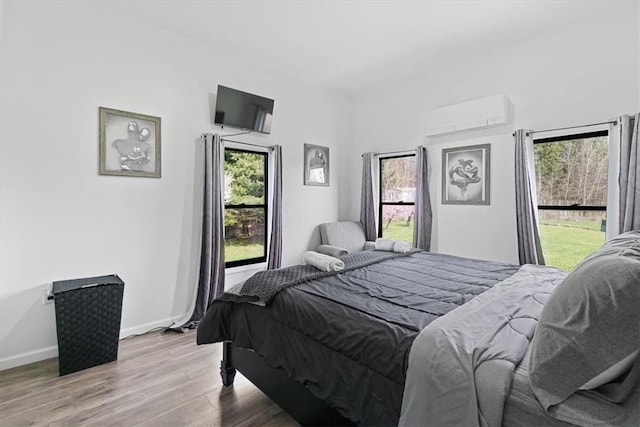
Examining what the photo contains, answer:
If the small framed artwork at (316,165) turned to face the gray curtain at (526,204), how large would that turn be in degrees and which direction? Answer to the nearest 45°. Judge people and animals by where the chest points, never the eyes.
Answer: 0° — it already faces it

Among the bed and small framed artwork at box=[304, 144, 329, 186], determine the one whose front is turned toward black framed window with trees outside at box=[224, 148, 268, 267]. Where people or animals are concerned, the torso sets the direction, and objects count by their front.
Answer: the bed

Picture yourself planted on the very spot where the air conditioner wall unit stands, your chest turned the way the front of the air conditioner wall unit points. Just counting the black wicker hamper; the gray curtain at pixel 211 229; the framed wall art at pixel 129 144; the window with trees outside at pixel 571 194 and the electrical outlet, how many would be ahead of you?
4

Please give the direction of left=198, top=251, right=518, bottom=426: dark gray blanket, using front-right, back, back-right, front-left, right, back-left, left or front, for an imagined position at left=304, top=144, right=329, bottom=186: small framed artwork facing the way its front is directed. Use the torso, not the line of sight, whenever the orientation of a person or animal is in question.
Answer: front-right

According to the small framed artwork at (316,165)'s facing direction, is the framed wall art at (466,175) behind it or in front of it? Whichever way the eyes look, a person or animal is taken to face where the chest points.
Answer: in front

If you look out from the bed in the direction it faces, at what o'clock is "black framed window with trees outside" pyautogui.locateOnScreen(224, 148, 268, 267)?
The black framed window with trees outside is roughly at 12 o'clock from the bed.

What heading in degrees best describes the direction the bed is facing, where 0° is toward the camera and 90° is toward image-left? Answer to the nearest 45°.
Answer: approximately 135°

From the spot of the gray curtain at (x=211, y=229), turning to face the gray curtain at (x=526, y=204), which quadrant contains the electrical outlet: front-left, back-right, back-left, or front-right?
back-right

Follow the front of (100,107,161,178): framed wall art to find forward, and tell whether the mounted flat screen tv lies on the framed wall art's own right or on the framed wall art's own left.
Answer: on the framed wall art's own left

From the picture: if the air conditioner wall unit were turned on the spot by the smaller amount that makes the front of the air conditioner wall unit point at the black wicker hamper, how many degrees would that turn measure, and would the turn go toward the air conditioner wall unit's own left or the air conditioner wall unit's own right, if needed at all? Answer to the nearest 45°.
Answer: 0° — it already faces it
